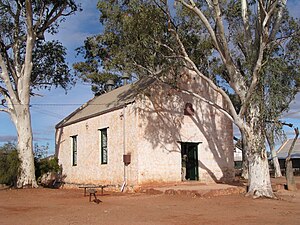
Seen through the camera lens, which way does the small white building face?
facing the viewer and to the right of the viewer

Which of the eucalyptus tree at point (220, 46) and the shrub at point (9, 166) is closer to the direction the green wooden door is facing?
the eucalyptus tree

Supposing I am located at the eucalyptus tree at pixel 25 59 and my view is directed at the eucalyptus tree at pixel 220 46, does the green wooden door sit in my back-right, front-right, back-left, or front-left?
front-left

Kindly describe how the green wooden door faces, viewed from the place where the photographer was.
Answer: facing the viewer

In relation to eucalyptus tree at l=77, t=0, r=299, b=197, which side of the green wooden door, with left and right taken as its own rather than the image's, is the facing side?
front

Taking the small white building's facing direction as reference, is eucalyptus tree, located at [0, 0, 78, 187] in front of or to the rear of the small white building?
to the rear
